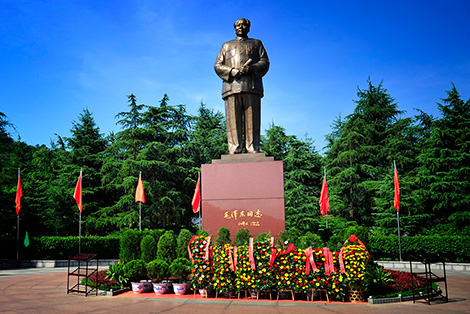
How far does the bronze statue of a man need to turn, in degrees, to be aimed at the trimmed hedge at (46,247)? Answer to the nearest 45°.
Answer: approximately 135° to its right

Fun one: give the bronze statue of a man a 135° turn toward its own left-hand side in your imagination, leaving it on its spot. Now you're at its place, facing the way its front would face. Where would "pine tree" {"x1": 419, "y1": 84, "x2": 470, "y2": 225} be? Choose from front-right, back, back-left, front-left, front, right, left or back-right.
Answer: front

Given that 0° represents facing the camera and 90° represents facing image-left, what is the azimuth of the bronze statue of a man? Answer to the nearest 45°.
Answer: approximately 0°

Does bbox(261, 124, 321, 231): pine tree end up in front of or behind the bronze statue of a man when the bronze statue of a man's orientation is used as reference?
behind
